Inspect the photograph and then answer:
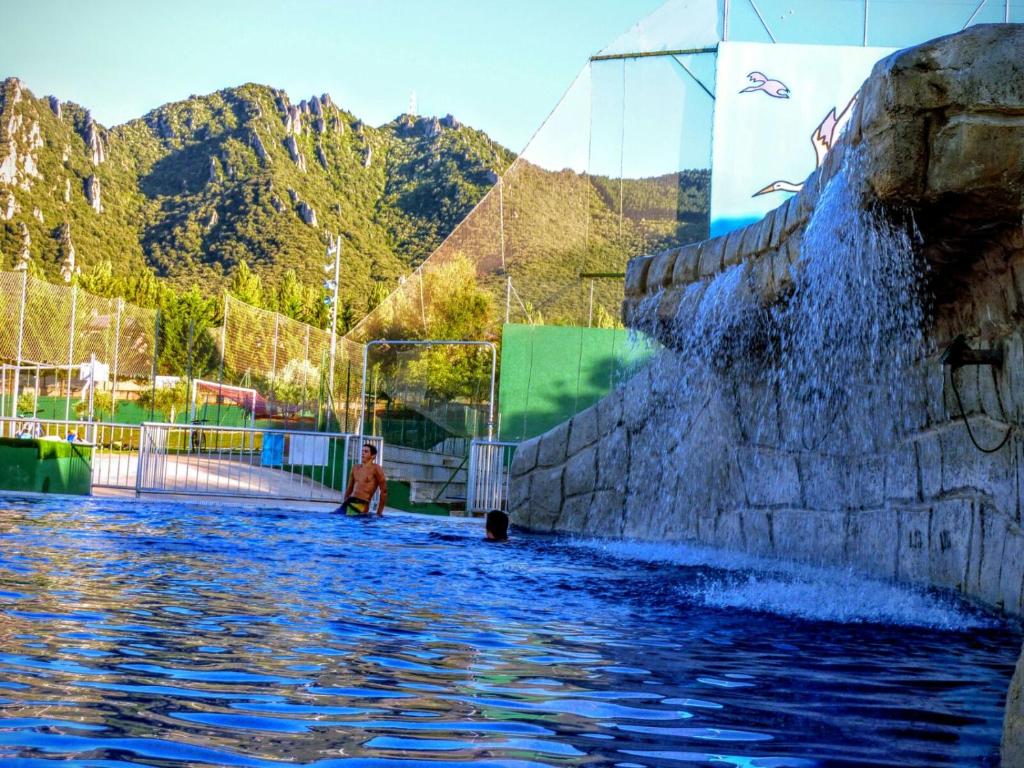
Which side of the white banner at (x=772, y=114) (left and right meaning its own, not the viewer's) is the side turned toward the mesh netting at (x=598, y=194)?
right

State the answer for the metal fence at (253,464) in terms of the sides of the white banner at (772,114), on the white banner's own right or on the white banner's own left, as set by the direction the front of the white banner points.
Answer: on the white banner's own right

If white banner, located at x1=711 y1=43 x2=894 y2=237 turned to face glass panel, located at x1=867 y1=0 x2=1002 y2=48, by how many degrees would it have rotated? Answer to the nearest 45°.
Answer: approximately 90° to its left

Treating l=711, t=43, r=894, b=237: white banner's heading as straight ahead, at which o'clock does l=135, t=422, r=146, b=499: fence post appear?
The fence post is roughly at 2 o'clock from the white banner.

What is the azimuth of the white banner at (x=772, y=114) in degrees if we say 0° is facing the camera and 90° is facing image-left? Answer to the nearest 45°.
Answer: approximately 0°

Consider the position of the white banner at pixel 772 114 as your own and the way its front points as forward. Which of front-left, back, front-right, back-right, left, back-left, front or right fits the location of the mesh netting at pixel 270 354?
back-right

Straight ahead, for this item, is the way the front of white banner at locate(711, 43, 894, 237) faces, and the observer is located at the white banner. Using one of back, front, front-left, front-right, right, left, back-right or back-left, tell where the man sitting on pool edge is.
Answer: front-right
